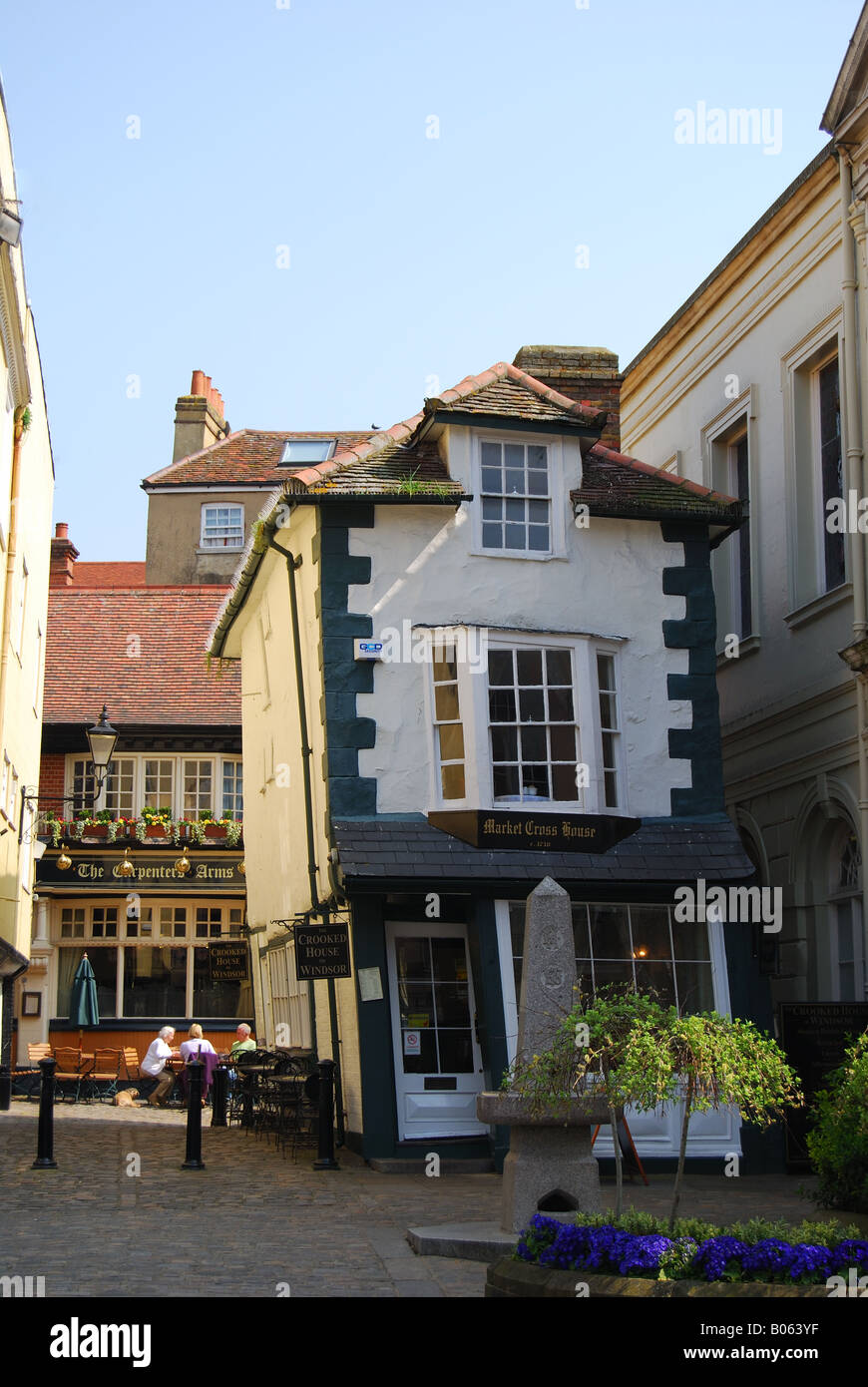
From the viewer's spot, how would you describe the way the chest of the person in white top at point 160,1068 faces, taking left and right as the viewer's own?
facing to the right of the viewer

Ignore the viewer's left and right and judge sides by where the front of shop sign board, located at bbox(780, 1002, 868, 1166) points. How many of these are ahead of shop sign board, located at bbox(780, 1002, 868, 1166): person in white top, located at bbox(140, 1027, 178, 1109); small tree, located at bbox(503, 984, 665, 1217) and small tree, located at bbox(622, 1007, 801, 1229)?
2

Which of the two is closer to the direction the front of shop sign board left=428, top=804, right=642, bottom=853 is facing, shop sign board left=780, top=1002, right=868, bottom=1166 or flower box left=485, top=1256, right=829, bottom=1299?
the flower box

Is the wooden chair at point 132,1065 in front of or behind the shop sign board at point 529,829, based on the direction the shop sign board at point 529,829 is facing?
behind

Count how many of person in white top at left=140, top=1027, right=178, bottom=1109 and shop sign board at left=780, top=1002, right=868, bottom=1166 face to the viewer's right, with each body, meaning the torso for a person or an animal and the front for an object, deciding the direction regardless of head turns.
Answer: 1

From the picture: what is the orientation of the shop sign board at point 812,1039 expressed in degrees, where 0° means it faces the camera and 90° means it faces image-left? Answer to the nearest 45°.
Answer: approximately 0°

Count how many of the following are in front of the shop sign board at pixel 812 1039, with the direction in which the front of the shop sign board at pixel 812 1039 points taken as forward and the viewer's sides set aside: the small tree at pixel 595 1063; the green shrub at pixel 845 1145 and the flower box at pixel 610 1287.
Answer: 3

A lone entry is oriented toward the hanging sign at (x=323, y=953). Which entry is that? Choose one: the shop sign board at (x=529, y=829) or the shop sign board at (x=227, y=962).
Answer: the shop sign board at (x=227, y=962)

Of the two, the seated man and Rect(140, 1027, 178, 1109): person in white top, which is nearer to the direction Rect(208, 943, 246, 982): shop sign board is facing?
the seated man

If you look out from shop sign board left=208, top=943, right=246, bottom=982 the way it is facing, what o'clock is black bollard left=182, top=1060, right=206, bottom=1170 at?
The black bollard is roughly at 12 o'clock from the shop sign board.
